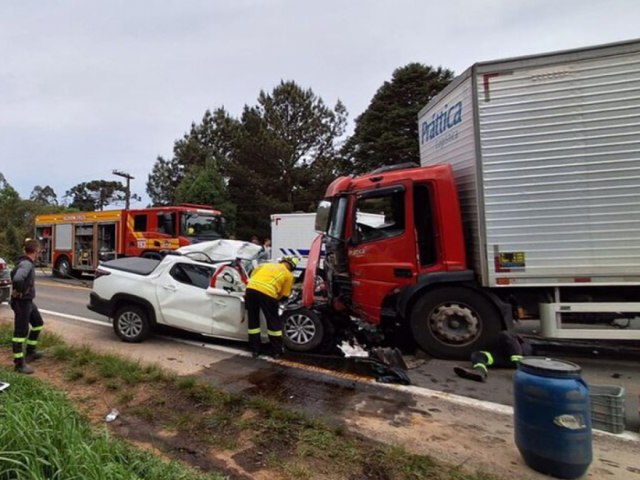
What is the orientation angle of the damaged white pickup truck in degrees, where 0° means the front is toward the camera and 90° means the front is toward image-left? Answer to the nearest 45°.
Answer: approximately 270°

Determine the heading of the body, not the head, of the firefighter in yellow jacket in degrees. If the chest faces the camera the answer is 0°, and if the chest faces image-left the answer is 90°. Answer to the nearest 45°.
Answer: approximately 225°

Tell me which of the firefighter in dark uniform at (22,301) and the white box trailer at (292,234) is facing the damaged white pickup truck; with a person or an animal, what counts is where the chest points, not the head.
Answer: the firefighter in dark uniform

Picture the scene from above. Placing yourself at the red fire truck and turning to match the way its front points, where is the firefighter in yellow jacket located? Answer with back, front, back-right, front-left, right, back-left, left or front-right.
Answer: front-right

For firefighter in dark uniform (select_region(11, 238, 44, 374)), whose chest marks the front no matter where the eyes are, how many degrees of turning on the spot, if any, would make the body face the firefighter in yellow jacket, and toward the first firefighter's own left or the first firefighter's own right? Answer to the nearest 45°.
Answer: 0° — they already face them

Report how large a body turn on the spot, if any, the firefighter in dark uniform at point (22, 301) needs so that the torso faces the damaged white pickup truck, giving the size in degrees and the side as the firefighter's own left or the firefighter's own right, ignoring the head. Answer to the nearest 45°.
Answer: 0° — they already face it

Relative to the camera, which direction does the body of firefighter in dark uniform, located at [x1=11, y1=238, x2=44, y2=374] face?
to the viewer's right

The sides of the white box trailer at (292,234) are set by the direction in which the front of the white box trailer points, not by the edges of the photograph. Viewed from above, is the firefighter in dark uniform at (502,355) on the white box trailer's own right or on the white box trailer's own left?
on the white box trailer's own right
